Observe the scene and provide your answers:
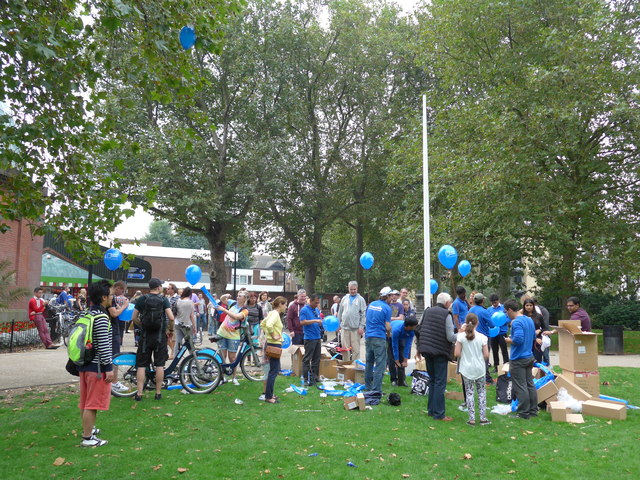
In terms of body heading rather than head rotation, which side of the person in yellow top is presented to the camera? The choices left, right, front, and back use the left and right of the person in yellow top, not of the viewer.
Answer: right

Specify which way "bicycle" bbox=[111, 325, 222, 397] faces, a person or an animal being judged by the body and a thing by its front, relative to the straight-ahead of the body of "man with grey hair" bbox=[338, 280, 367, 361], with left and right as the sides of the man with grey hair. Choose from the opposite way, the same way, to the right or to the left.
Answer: to the left

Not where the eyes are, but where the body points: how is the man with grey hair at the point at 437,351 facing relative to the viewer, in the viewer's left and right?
facing away from the viewer and to the right of the viewer

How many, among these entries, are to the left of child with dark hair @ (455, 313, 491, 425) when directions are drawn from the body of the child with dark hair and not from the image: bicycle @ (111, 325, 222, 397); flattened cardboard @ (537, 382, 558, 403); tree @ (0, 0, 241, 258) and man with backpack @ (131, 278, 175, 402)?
3

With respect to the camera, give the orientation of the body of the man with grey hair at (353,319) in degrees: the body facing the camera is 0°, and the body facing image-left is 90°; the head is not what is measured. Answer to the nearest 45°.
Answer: approximately 0°

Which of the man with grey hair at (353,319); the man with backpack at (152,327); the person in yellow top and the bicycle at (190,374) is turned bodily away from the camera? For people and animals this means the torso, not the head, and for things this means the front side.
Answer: the man with backpack

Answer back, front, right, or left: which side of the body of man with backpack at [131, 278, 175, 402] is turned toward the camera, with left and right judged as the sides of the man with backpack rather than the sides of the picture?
back

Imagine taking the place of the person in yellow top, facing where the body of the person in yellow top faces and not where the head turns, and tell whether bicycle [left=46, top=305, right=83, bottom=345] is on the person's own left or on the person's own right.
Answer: on the person's own left

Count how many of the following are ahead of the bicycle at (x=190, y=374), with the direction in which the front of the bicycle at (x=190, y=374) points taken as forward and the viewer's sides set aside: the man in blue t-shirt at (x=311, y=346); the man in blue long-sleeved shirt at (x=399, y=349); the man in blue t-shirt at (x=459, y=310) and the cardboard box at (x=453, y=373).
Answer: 4

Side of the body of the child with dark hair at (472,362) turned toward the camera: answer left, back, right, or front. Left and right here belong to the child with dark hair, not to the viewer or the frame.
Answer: back

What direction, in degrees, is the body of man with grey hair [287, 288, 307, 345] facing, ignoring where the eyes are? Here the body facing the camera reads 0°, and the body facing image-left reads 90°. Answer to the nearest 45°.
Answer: approximately 315°

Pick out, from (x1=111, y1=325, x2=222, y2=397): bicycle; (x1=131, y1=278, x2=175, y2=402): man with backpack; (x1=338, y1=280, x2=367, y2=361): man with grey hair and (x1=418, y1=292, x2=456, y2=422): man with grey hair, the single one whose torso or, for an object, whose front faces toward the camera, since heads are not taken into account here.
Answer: (x1=338, y1=280, x2=367, y2=361): man with grey hair

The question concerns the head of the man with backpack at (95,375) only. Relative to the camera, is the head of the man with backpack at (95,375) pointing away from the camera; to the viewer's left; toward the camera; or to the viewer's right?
to the viewer's right

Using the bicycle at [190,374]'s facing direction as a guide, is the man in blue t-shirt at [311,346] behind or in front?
in front
